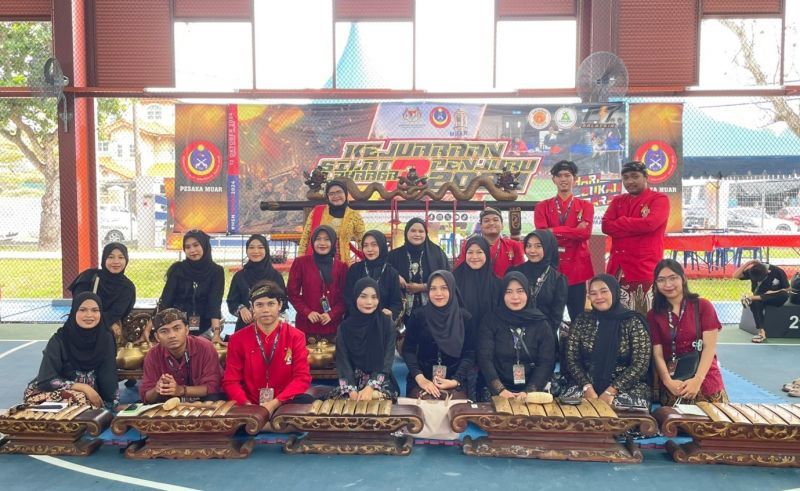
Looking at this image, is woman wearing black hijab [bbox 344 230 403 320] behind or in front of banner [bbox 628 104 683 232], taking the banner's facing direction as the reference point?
in front

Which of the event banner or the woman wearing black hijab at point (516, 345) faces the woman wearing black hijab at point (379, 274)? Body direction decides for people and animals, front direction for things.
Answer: the event banner

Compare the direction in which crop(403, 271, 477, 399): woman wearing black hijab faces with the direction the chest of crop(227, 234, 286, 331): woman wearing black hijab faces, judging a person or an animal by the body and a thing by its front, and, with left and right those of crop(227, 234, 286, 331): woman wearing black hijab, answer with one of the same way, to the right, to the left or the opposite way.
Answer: the same way

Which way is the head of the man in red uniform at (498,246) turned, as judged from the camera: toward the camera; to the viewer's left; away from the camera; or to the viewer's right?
toward the camera

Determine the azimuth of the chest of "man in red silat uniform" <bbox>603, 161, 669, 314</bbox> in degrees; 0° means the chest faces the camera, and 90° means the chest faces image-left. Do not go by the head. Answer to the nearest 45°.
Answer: approximately 45°

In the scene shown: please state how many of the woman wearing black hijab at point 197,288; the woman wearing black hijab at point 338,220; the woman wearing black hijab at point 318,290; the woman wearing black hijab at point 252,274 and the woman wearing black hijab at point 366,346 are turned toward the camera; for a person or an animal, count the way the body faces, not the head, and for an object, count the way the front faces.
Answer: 5

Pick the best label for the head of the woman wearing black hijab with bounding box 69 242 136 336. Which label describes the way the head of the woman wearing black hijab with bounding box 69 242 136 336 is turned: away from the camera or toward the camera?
toward the camera

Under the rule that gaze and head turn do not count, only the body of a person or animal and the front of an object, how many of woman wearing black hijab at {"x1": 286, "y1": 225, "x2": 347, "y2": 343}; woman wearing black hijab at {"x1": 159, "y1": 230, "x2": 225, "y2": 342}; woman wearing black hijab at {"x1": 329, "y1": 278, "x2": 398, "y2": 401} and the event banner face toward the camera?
4

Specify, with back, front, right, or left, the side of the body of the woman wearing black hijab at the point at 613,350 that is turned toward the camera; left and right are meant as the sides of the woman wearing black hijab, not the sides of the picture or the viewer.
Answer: front

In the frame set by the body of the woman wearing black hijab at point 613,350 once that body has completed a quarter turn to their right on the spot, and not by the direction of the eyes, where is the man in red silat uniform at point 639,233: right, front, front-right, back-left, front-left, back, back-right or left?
right

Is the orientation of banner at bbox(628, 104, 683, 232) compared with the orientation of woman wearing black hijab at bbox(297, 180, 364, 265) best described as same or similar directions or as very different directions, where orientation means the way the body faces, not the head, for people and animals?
same or similar directions

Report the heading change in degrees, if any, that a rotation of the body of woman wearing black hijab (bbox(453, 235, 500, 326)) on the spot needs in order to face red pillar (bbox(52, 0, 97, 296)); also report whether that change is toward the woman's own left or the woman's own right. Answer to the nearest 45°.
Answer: approximately 135° to the woman's own right

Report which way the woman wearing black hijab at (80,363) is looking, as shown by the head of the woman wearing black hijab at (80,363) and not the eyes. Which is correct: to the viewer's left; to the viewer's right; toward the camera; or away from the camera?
toward the camera

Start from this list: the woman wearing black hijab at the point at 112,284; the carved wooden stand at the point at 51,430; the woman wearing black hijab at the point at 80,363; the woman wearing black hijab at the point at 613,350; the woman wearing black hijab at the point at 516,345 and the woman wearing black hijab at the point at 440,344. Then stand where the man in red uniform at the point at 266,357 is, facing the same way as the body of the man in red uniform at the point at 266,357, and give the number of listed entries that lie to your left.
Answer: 3

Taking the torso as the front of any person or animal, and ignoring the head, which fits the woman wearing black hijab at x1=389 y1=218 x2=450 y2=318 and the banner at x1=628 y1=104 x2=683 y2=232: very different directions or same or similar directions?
same or similar directions

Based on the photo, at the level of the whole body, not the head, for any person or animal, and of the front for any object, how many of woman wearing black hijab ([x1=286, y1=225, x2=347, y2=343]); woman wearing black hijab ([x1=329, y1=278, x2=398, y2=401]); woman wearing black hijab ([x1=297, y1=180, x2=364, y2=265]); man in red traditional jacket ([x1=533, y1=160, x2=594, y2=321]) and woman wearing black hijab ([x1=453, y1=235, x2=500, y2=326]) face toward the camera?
5

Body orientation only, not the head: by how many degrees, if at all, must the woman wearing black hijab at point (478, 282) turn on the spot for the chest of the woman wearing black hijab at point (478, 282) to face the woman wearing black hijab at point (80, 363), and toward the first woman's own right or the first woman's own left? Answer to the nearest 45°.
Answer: approximately 90° to the first woman's own right
